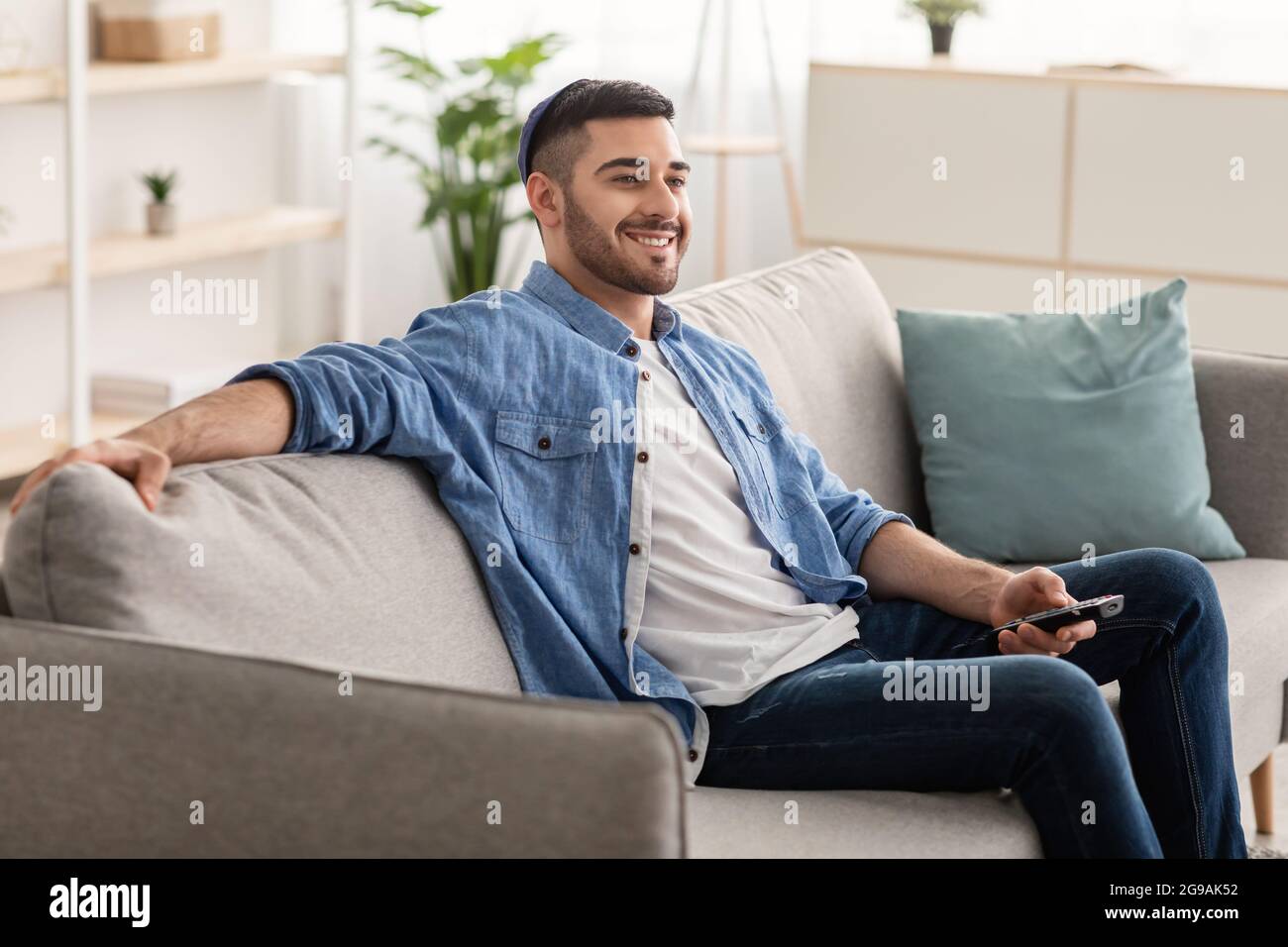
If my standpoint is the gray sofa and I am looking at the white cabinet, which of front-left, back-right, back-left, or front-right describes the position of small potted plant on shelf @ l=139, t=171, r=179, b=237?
front-left

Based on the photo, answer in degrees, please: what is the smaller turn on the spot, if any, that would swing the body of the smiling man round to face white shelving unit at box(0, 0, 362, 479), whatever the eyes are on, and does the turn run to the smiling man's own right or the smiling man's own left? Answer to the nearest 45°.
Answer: approximately 180°

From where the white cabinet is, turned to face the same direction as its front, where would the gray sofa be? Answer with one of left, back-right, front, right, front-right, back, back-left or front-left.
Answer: front

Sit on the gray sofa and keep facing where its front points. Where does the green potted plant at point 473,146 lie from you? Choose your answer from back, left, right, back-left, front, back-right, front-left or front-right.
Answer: back-left

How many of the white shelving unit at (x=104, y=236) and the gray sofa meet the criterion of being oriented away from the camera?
0

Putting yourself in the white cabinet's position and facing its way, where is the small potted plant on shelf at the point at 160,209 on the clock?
The small potted plant on shelf is roughly at 3 o'clock from the white cabinet.

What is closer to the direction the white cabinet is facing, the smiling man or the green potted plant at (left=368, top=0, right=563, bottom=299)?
the smiling man

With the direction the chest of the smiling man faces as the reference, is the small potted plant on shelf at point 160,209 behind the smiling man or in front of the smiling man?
behind

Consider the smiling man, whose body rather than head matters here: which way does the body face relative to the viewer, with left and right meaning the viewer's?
facing the viewer and to the right of the viewer

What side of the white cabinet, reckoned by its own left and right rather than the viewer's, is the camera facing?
front
